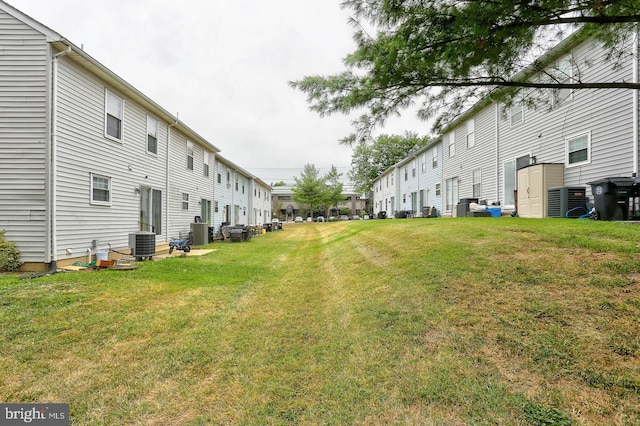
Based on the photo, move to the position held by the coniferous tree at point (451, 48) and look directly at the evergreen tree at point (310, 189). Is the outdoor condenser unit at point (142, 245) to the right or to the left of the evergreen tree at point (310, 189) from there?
left

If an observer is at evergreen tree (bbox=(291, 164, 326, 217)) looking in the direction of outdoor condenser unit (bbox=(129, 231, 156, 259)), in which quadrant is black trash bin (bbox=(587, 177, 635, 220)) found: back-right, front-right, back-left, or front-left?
front-left

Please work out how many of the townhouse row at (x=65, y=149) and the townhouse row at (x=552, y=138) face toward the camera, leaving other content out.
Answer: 0
